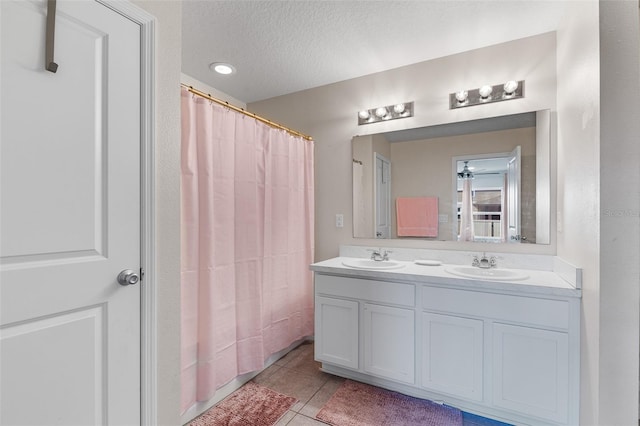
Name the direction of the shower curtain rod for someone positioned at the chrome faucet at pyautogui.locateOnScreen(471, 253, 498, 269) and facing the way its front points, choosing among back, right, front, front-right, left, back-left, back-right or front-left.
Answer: front-right

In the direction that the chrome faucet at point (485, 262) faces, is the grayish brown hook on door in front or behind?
in front

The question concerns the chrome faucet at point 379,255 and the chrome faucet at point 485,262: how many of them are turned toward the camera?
2

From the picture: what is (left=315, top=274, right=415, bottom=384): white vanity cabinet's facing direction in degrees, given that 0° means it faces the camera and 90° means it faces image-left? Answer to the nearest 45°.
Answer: approximately 45°

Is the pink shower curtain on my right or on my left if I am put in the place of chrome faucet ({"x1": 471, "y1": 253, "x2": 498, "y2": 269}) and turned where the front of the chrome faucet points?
on my right

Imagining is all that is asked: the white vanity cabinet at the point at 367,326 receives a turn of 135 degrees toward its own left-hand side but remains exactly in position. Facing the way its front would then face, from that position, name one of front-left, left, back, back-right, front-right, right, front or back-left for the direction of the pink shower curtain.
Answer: back

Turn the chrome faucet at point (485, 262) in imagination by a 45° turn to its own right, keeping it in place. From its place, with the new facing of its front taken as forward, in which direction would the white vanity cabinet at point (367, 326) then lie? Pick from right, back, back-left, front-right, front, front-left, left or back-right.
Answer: front

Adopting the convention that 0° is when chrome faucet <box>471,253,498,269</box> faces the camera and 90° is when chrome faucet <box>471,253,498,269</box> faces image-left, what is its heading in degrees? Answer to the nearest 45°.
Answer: approximately 0°

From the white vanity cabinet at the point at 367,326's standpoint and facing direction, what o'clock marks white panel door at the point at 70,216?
The white panel door is roughly at 12 o'clock from the white vanity cabinet.

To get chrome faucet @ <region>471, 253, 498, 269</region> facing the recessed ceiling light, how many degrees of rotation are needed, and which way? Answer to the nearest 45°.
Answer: approximately 90° to its right
